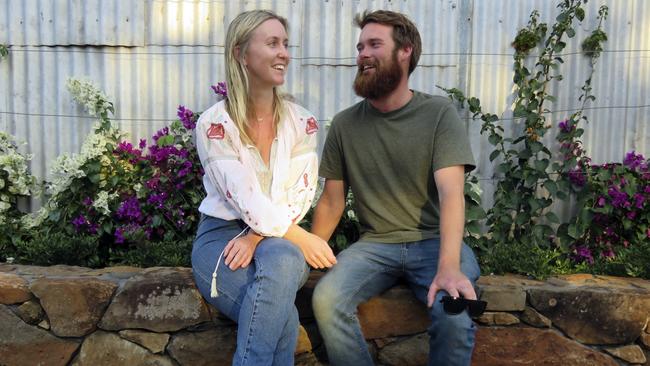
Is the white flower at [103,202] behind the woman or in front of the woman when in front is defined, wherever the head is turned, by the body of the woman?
behind

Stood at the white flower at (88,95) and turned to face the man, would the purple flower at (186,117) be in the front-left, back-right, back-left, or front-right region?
front-left

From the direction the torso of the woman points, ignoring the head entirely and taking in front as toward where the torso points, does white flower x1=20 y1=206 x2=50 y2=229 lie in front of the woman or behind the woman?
behind

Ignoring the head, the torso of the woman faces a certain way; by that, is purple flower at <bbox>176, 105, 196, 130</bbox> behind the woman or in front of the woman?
behind

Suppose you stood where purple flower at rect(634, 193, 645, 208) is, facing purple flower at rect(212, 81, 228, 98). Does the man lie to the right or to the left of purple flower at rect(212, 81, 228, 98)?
left

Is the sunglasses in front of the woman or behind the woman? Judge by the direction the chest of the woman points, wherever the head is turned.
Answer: in front

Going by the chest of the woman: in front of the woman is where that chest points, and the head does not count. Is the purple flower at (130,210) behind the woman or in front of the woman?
behind

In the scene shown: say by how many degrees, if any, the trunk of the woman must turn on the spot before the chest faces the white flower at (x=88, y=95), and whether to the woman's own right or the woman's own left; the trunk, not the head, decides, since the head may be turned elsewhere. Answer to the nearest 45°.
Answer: approximately 180°

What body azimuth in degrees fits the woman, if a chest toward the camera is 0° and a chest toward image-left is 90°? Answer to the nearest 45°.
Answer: approximately 315°
